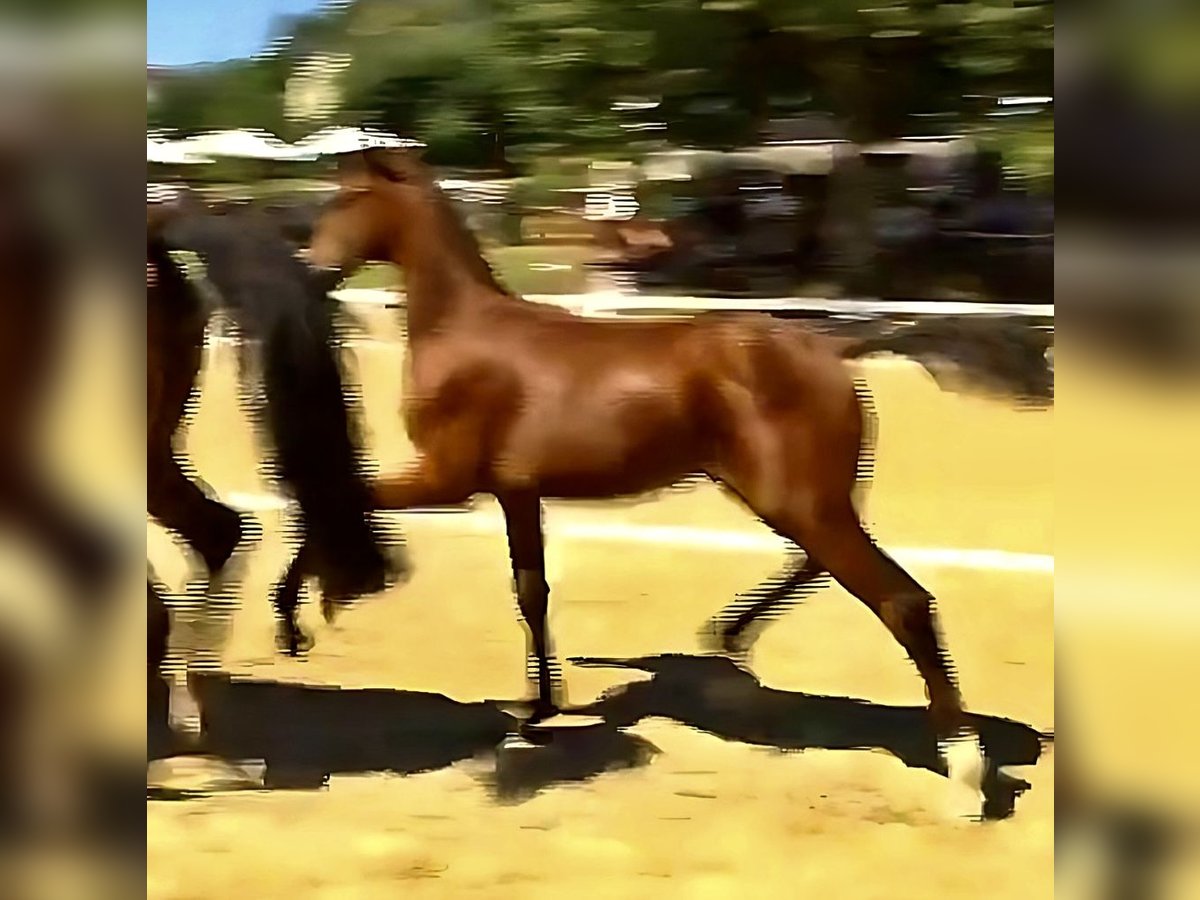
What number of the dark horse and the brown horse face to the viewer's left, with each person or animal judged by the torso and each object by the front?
2

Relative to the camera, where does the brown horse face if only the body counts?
to the viewer's left

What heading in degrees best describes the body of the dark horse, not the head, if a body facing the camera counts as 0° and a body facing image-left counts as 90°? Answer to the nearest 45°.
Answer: approximately 90°
